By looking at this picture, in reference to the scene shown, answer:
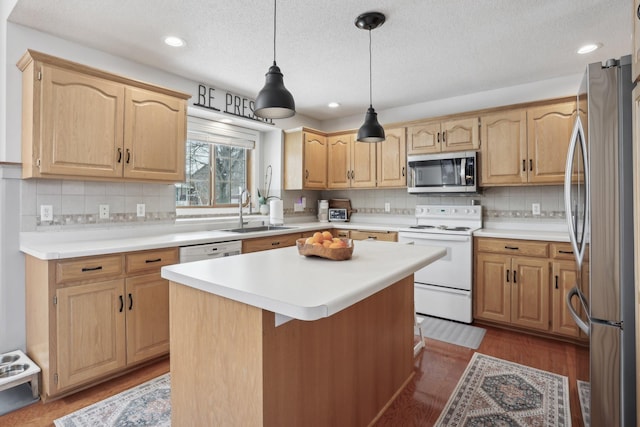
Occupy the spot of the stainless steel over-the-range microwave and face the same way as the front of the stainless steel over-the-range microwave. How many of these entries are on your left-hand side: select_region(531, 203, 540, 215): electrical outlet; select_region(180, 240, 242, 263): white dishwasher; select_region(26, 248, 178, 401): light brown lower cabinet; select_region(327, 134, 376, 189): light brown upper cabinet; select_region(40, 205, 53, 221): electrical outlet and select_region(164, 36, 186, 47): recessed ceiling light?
1

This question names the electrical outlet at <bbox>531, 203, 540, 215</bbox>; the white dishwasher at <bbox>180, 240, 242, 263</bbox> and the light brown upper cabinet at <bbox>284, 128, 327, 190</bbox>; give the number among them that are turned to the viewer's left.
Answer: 0

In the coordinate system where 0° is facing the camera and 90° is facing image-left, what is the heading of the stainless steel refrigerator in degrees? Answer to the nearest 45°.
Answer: approximately 90°

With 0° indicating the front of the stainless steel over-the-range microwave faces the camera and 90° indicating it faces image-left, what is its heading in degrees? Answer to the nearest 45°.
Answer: approximately 0°

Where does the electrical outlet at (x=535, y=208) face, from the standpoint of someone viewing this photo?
facing the viewer

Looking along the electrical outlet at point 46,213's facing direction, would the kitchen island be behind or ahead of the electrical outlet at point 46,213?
ahead

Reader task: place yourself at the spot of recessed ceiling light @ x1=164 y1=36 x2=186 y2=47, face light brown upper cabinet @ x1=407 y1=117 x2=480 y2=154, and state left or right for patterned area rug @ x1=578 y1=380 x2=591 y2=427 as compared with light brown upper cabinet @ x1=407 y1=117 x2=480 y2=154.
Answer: right

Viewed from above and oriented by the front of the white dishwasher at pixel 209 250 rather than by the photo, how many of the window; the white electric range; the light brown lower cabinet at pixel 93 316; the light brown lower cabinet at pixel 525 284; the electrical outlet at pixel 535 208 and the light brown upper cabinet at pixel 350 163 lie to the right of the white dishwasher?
1

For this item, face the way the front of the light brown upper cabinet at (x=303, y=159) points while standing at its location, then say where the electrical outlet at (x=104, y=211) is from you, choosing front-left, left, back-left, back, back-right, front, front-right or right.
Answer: right

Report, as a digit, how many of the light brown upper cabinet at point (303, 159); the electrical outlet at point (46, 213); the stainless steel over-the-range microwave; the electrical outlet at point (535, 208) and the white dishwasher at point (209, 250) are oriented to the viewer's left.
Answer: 0

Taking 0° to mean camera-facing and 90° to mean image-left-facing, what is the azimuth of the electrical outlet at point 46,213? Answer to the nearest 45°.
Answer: approximately 0°

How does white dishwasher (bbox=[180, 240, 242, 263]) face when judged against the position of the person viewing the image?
facing the viewer and to the right of the viewer

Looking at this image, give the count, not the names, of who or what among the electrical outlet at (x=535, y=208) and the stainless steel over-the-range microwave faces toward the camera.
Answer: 2

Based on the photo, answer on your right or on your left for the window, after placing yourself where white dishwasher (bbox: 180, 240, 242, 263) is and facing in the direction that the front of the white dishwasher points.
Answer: on your left

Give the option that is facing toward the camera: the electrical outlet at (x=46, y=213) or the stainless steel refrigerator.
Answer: the electrical outlet

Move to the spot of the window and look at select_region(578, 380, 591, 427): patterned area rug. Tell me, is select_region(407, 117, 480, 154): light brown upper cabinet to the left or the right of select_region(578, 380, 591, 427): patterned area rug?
left
